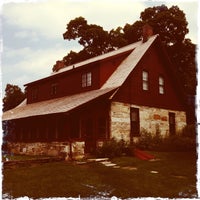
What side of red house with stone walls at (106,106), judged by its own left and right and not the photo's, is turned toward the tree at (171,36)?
back

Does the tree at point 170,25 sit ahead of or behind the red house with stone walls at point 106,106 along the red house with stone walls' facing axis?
behind

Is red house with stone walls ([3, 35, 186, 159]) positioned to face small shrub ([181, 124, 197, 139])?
no

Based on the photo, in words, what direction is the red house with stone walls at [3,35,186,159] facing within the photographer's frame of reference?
facing the viewer and to the left of the viewer

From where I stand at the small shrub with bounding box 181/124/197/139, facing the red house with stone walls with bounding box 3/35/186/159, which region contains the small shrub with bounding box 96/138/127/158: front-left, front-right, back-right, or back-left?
front-left

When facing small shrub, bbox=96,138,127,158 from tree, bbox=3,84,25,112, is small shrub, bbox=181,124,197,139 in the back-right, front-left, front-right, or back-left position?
front-left

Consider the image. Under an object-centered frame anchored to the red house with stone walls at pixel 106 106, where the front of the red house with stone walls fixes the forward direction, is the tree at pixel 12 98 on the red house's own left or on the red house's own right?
on the red house's own right

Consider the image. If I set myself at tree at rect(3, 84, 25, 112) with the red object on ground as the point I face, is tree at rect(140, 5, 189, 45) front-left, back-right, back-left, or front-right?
front-left

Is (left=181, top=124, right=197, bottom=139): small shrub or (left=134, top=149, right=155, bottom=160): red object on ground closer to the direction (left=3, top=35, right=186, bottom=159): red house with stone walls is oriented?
the red object on ground
